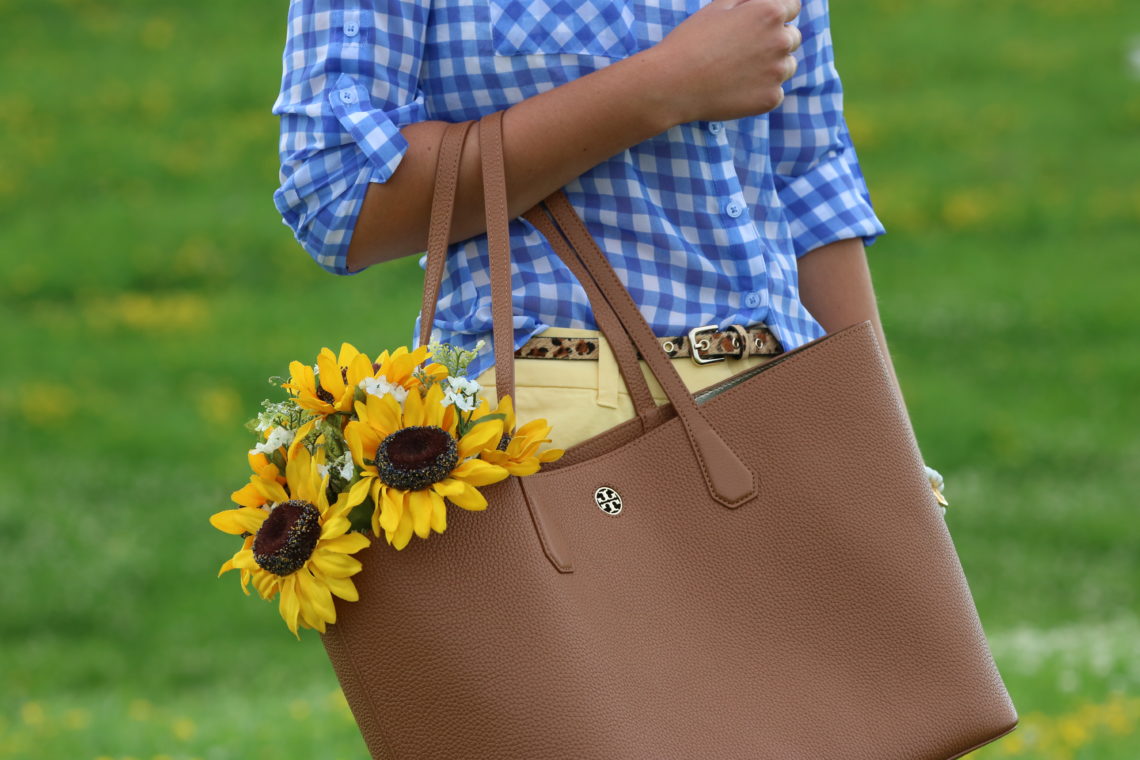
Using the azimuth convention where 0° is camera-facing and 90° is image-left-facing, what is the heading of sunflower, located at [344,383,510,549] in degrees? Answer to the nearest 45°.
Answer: approximately 0°

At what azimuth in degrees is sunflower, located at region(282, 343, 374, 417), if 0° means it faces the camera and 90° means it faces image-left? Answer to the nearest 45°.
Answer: approximately 45°

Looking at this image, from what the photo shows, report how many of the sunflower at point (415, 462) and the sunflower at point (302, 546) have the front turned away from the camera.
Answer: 0

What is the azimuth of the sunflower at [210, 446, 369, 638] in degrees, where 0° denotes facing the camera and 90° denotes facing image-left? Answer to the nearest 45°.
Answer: approximately 45°

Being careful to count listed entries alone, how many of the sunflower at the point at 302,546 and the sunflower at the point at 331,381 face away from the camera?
0
